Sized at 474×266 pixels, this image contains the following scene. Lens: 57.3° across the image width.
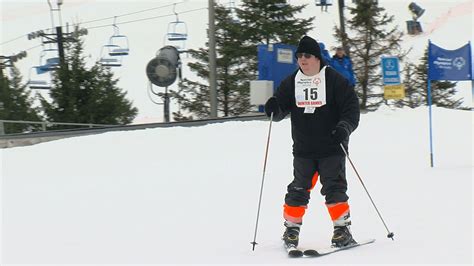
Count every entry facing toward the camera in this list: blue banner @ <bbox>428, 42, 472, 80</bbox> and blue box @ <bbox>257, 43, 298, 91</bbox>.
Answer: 2

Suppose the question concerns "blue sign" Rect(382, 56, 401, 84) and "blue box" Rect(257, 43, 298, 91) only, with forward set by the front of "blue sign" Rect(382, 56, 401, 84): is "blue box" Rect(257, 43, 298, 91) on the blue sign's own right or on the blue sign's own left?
on the blue sign's own right

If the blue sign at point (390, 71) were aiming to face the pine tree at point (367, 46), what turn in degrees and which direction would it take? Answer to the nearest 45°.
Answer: approximately 180°

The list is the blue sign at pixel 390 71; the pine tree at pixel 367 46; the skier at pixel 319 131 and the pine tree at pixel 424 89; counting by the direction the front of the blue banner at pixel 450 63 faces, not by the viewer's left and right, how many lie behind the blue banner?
3

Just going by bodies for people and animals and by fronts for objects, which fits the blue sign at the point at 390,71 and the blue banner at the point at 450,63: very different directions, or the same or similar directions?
same or similar directions

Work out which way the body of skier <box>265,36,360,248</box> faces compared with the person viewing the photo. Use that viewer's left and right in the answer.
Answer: facing the viewer and to the left of the viewer

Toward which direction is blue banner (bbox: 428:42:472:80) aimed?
toward the camera

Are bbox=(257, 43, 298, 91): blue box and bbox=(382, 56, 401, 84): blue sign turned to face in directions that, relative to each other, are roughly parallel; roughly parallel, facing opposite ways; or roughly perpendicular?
roughly parallel

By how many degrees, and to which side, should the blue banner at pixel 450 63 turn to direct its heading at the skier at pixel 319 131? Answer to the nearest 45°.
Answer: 0° — it already faces them

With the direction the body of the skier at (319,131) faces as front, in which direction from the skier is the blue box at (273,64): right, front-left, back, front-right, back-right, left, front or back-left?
back-right

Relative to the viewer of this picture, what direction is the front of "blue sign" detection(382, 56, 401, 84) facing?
facing the viewer
